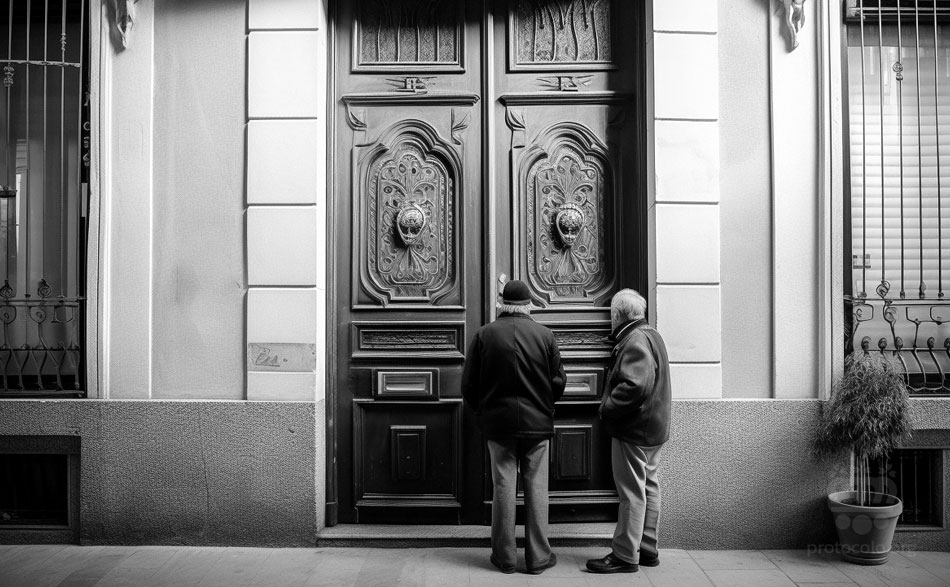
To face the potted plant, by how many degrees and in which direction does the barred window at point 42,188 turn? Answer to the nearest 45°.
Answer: approximately 45° to its left

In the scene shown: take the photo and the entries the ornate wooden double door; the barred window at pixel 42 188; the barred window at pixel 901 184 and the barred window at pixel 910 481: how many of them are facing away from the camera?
0

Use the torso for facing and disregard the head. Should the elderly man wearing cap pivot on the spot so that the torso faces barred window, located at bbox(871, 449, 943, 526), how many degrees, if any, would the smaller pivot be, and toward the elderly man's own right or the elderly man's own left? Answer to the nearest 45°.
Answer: approximately 90° to the elderly man's own right

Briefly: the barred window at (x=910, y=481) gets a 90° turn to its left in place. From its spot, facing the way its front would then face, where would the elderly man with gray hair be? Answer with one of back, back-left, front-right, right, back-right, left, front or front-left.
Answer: back-right

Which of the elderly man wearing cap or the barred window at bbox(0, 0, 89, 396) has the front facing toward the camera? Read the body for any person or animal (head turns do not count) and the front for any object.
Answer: the barred window

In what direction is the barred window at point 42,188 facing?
toward the camera

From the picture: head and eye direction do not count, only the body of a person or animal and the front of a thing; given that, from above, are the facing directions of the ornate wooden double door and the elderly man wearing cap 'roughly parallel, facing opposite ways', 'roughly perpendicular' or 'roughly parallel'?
roughly parallel, facing opposite ways

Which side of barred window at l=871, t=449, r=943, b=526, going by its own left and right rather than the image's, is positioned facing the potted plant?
front

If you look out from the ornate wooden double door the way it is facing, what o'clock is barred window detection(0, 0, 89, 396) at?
The barred window is roughly at 3 o'clock from the ornate wooden double door.

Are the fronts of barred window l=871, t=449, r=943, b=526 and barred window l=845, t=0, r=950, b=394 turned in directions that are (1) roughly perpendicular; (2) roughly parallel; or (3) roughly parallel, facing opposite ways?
roughly parallel

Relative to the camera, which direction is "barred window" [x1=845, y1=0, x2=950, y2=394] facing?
toward the camera

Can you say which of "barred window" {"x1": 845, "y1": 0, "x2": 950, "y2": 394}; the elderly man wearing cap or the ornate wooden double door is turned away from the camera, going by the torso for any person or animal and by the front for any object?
the elderly man wearing cap

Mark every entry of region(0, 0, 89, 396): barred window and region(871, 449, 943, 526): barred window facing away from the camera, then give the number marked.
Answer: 0

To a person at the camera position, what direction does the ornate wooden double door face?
facing the viewer

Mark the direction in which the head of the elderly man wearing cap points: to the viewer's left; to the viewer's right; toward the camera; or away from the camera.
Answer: away from the camera

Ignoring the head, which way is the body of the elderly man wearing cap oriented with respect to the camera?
away from the camera
